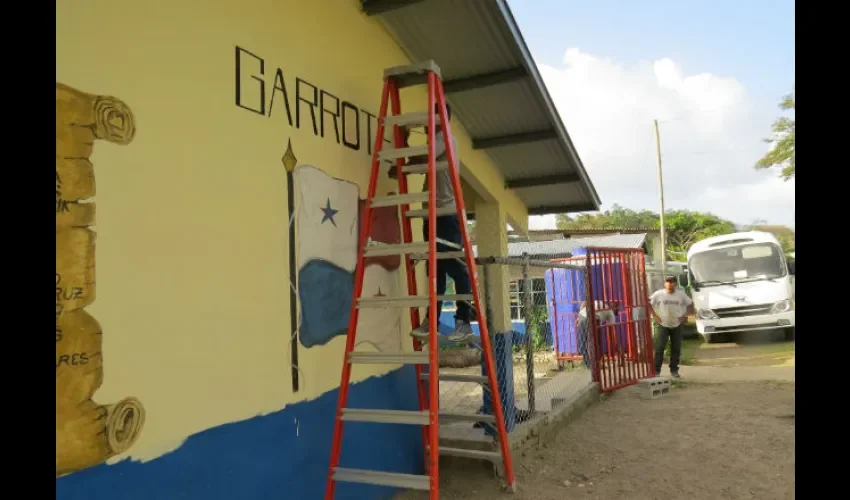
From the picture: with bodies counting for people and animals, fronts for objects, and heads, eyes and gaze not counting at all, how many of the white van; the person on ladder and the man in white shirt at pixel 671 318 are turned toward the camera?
2

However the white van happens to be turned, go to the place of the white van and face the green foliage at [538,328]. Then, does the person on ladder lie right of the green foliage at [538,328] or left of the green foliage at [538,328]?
left

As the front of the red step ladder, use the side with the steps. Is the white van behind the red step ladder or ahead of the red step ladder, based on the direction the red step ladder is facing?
behind

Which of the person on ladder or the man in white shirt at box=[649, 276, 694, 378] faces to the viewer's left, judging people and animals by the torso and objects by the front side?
the person on ladder

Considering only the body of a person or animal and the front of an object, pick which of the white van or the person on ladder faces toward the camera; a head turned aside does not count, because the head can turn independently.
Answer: the white van

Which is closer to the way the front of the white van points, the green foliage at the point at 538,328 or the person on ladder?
the person on ladder

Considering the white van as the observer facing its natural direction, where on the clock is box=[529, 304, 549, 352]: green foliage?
The green foliage is roughly at 2 o'clock from the white van.

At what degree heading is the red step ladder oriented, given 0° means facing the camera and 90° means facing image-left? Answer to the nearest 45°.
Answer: approximately 45°

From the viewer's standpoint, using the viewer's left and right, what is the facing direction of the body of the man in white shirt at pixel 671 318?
facing the viewer

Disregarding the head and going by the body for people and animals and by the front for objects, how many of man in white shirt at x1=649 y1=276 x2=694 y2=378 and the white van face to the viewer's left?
0

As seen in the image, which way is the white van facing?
toward the camera

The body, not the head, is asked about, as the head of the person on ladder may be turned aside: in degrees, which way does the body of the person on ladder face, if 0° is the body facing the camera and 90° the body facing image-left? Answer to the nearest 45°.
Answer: approximately 90°
